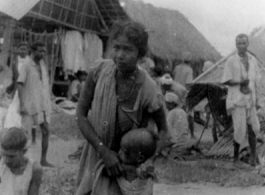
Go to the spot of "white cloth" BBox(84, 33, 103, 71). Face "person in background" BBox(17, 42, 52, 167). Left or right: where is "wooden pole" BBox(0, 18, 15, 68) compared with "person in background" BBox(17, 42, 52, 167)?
right

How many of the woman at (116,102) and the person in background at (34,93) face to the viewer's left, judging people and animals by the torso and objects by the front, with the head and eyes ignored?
0

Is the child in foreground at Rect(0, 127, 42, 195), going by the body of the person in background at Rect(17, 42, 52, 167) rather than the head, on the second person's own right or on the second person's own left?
on the second person's own right

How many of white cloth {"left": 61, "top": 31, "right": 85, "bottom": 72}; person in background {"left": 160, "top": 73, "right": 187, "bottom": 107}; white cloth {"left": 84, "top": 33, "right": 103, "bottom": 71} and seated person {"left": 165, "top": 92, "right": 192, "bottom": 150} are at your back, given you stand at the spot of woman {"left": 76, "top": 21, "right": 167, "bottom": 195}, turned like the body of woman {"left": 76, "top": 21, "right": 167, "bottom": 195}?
4

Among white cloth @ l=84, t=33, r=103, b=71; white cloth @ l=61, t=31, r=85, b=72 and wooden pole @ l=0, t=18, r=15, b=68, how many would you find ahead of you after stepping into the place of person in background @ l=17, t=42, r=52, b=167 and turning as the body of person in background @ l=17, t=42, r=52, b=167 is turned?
0

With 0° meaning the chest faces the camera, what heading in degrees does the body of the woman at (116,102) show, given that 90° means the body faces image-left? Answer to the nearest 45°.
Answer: approximately 0°

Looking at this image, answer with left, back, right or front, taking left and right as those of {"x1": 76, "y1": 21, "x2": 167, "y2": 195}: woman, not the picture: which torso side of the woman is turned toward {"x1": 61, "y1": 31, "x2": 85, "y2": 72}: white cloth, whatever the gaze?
back

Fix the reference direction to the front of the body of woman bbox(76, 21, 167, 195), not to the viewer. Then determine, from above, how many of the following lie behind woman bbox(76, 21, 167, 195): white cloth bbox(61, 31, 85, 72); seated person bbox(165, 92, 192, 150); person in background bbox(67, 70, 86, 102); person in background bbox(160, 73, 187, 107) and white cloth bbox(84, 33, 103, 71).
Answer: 5

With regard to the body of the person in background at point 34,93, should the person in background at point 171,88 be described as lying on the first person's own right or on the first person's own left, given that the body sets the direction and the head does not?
on the first person's own left

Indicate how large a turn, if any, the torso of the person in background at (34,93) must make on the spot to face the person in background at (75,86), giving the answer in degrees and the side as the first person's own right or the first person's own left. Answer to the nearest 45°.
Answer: approximately 135° to the first person's own left

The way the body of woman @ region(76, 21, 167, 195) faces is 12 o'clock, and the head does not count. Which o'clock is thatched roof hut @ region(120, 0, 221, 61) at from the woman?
The thatched roof hut is roughly at 6 o'clock from the woman.

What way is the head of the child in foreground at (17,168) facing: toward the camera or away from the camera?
toward the camera
